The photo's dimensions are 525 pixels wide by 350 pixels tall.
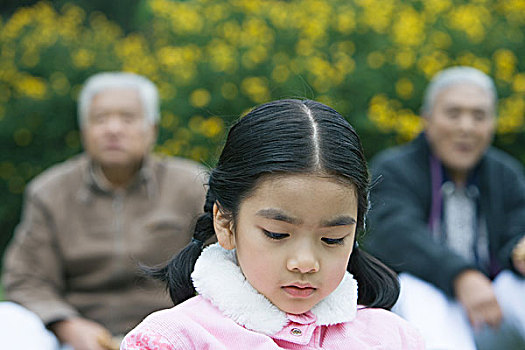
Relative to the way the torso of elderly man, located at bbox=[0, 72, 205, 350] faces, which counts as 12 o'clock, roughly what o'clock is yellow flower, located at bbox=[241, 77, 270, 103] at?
The yellow flower is roughly at 7 o'clock from the elderly man.

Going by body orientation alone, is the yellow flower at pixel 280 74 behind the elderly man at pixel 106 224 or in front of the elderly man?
behind

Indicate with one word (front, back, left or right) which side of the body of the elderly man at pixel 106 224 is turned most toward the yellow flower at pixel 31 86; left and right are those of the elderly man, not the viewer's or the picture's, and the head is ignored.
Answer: back

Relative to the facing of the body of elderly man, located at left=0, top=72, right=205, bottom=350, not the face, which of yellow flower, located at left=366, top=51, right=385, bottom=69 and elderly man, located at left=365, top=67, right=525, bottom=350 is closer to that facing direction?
the elderly man

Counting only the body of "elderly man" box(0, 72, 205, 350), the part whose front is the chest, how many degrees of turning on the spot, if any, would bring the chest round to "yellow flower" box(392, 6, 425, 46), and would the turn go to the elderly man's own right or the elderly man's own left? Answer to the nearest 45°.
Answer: approximately 135° to the elderly man's own left

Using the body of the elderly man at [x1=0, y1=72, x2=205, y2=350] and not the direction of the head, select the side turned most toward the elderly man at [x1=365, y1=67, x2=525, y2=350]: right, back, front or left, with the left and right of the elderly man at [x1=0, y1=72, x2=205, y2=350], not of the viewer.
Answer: left

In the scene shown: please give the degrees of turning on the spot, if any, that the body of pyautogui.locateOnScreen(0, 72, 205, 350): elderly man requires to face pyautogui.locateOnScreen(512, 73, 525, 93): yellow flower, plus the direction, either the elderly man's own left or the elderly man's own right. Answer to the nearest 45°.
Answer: approximately 135° to the elderly man's own left

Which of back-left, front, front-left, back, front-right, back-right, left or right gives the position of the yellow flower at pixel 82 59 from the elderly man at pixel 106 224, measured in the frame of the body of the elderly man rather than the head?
back

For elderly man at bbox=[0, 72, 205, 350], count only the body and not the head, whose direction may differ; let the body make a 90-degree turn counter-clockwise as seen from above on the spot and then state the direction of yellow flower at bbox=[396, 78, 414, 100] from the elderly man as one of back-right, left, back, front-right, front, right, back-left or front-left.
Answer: front-left

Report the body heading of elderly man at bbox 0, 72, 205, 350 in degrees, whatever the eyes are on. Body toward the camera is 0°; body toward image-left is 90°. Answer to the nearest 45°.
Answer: approximately 0°

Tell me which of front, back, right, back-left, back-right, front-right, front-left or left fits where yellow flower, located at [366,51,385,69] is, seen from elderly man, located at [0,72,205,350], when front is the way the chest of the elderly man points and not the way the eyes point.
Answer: back-left

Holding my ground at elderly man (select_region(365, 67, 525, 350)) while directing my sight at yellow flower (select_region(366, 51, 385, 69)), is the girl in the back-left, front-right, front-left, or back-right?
back-left
